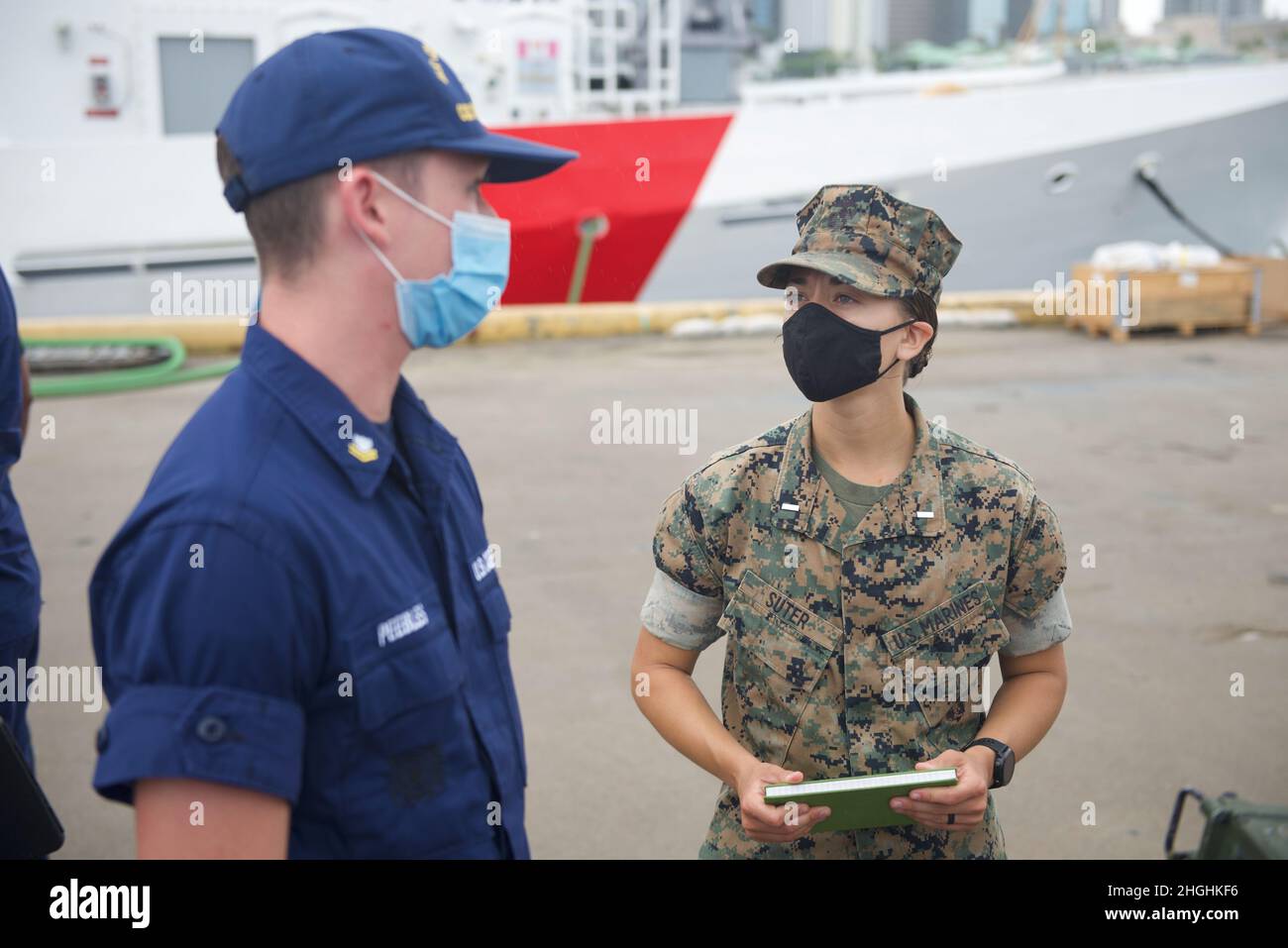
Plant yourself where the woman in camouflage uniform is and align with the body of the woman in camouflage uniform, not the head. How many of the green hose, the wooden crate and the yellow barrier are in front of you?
0

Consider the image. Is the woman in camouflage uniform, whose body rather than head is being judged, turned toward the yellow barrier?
no

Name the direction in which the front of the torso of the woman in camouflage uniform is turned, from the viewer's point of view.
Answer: toward the camera

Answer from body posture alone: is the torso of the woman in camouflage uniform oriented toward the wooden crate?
no

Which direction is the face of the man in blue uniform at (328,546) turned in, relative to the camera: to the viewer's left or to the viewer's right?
to the viewer's right

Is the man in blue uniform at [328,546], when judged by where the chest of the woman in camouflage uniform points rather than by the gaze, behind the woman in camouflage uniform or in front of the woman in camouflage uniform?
in front

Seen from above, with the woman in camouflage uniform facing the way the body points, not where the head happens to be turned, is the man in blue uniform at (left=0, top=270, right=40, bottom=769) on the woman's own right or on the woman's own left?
on the woman's own right

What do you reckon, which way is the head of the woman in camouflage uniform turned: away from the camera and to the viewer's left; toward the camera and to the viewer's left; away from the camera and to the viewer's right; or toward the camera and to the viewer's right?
toward the camera and to the viewer's left
